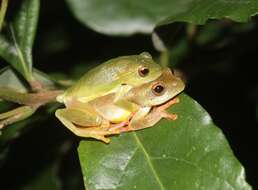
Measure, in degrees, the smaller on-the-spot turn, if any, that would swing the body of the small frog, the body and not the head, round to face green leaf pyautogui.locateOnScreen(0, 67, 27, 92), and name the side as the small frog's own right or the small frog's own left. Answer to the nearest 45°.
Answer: approximately 135° to the small frog's own left

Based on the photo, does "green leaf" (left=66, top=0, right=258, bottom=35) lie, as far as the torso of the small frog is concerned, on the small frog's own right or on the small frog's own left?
on the small frog's own left

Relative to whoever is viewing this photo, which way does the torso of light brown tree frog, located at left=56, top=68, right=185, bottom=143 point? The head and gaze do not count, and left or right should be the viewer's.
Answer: facing to the right of the viewer

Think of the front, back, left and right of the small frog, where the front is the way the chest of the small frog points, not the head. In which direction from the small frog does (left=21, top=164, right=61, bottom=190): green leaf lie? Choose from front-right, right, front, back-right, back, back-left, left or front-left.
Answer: back-left

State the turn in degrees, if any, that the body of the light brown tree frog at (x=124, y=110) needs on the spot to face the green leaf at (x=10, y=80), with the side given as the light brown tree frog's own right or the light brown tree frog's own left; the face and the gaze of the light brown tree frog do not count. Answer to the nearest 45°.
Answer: approximately 135° to the light brown tree frog's own left

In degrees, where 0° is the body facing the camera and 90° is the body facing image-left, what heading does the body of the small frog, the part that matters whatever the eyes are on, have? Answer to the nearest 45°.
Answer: approximately 270°
